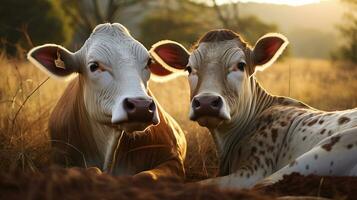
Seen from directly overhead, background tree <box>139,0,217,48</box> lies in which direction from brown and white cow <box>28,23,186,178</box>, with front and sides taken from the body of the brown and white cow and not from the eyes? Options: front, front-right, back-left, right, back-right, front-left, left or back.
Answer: back

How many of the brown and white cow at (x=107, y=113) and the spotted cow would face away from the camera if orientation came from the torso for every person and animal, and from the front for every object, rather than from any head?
0

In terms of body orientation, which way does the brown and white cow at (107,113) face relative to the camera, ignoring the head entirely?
toward the camera

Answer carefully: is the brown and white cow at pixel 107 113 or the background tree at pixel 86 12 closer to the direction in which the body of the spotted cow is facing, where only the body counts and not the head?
the brown and white cow

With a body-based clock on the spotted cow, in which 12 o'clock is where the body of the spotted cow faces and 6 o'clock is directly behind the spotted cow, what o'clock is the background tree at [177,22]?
The background tree is roughly at 4 o'clock from the spotted cow.

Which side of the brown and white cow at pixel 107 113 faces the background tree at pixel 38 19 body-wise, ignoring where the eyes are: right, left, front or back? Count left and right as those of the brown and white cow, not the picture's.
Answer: back

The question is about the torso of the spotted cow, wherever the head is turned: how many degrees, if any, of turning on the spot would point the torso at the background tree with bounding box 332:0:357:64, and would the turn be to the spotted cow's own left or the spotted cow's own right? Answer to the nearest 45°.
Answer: approximately 135° to the spotted cow's own right

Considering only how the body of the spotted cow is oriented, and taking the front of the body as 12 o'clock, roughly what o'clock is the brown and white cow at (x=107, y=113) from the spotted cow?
The brown and white cow is roughly at 1 o'clock from the spotted cow.

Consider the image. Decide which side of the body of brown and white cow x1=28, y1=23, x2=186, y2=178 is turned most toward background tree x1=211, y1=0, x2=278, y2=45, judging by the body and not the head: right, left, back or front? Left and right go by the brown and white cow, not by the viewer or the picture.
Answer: back

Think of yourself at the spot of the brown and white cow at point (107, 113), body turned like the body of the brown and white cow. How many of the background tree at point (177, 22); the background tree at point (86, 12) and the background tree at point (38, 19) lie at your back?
3

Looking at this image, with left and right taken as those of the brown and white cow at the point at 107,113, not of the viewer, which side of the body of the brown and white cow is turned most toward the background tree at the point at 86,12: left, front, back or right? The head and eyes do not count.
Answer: back

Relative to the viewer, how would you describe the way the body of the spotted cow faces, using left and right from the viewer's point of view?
facing the viewer and to the left of the viewer
